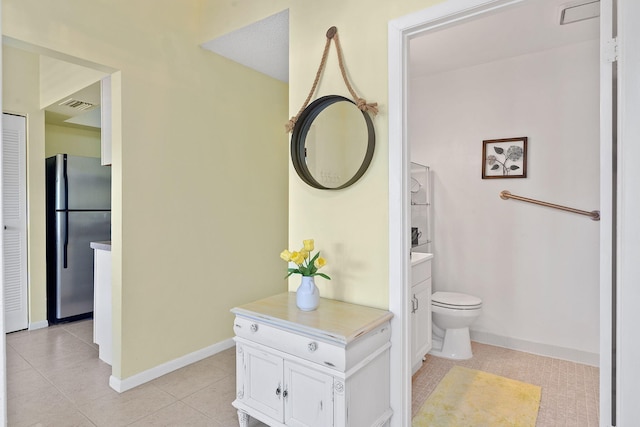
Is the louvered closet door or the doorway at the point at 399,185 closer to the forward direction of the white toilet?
the doorway

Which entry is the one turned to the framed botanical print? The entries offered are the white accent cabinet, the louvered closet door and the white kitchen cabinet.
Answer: the louvered closet door

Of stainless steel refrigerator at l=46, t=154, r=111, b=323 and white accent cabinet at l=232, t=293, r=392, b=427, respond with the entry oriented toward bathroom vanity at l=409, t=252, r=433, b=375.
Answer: the stainless steel refrigerator

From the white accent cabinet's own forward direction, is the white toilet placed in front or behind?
behind

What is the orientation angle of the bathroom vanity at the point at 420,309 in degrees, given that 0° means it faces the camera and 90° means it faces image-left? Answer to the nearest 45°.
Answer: approximately 315°

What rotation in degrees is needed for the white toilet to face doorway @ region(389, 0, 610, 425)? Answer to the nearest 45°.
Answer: approximately 45° to its right

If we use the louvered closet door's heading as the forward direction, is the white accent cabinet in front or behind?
in front

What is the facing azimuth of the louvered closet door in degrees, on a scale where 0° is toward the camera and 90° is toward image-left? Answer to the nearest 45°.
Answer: approximately 315°
